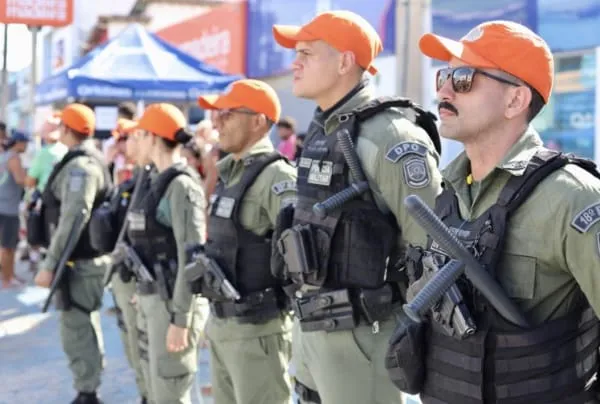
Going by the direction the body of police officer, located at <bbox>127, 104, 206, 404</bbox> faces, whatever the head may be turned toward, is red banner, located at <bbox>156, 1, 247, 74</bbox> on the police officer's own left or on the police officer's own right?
on the police officer's own right

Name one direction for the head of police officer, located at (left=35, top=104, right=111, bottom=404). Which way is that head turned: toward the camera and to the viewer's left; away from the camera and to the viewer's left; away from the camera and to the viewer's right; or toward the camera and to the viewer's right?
away from the camera and to the viewer's left

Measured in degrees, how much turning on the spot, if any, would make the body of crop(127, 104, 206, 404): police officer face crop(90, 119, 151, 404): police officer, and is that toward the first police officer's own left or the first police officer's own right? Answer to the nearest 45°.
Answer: approximately 90° to the first police officer's own right

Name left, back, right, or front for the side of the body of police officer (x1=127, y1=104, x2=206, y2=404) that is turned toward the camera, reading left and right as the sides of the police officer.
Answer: left

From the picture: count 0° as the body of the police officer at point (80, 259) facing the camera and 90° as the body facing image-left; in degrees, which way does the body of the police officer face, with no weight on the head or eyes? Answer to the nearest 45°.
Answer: approximately 90°

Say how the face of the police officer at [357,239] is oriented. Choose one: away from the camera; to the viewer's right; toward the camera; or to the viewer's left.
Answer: to the viewer's left

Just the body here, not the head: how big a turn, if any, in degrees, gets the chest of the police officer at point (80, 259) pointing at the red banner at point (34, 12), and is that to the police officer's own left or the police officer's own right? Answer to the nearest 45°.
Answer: approximately 90° to the police officer's own right

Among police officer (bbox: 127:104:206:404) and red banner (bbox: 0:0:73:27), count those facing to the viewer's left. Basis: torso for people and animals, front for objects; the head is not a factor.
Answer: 1
